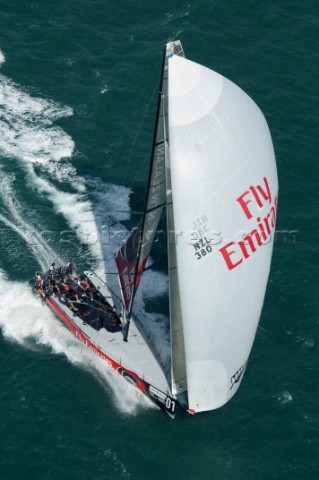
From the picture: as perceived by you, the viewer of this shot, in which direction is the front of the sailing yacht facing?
facing the viewer and to the right of the viewer
